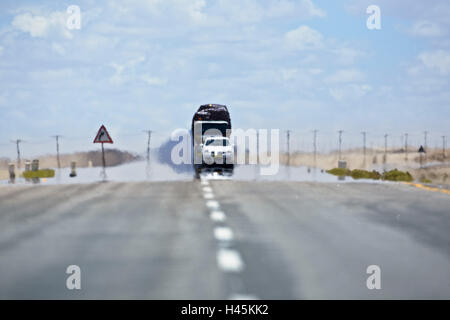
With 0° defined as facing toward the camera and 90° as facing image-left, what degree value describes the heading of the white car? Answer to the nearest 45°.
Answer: approximately 0°

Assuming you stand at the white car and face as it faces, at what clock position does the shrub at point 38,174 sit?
The shrub is roughly at 3 o'clock from the white car.

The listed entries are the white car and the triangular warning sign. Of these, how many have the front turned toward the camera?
2

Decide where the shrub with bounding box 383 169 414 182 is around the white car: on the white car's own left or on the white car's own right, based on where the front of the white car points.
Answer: on the white car's own left

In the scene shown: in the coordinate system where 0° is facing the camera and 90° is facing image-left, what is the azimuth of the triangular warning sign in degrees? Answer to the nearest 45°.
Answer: approximately 0°

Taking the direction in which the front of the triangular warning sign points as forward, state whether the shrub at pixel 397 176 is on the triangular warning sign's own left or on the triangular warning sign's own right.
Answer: on the triangular warning sign's own left

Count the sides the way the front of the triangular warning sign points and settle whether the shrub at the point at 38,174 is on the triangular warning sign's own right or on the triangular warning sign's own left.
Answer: on the triangular warning sign's own right

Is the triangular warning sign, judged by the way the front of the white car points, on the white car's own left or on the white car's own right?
on the white car's own right

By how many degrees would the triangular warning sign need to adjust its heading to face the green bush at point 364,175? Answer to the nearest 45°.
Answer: approximately 90° to its left
